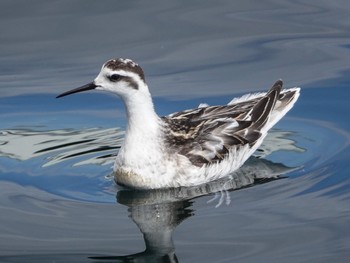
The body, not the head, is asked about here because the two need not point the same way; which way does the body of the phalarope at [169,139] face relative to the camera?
to the viewer's left
